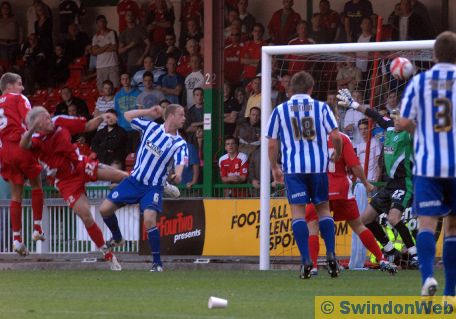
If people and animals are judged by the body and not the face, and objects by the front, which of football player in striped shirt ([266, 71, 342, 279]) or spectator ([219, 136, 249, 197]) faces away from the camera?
the football player in striped shirt

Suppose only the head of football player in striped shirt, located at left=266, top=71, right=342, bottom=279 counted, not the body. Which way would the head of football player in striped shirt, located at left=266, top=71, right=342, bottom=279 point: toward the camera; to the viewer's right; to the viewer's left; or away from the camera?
away from the camera

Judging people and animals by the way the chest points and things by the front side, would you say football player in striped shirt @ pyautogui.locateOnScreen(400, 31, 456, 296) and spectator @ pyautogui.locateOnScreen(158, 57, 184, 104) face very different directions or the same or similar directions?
very different directions

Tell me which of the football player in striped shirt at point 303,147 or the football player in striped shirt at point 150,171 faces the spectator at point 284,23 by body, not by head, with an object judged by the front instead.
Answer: the football player in striped shirt at point 303,147

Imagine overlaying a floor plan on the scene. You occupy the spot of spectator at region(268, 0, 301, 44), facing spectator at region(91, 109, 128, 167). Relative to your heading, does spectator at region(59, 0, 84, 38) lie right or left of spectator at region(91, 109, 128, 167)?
right

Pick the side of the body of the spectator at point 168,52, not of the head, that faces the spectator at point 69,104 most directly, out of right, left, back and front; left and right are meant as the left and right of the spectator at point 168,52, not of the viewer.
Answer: right

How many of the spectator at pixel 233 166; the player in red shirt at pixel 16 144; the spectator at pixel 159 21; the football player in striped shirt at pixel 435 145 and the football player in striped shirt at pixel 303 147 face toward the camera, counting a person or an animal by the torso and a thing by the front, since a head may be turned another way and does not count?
2

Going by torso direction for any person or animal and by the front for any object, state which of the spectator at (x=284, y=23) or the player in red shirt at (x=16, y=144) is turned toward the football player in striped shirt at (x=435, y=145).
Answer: the spectator

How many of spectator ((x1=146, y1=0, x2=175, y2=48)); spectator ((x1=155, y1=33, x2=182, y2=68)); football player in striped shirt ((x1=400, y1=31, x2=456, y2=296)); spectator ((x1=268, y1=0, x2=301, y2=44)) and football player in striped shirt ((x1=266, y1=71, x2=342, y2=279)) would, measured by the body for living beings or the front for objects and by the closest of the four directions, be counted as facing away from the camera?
2

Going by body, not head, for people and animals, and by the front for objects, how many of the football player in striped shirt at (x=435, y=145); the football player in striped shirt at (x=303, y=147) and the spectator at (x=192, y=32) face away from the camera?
2

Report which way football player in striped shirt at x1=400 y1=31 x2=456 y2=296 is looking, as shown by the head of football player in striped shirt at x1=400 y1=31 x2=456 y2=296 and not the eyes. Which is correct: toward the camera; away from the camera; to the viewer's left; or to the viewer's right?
away from the camera
